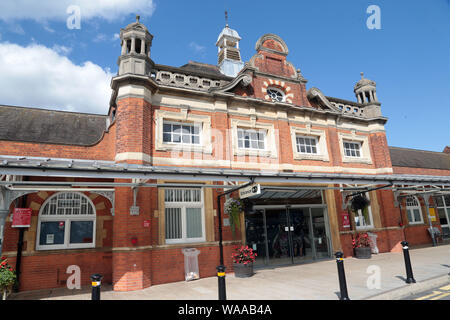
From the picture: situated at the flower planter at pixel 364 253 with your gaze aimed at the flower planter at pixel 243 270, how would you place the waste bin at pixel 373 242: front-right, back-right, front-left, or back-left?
back-right

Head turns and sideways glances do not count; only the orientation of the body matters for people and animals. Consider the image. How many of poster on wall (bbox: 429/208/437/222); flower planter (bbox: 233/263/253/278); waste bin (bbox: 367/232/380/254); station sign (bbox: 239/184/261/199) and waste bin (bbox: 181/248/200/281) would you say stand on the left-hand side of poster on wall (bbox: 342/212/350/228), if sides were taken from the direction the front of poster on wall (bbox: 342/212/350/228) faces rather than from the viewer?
2

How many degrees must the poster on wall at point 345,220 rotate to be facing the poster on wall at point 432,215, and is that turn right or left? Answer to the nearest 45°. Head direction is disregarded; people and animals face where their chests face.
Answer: approximately 90° to its left

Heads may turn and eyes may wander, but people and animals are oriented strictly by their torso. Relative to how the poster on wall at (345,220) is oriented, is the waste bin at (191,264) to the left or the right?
on its right

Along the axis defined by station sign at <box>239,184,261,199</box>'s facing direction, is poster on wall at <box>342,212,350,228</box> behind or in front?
behind

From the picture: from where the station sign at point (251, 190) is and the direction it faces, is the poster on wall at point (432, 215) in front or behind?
behind

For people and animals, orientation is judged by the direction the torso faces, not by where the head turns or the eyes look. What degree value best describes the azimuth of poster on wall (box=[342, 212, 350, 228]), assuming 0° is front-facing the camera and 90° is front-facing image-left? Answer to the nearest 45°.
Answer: approximately 315°

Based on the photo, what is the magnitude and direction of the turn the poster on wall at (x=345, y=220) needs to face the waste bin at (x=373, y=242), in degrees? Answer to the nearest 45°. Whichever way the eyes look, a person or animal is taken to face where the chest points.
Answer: approximately 90° to its left
